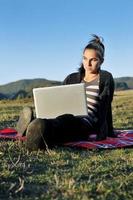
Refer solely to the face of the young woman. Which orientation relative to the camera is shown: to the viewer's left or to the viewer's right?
to the viewer's left

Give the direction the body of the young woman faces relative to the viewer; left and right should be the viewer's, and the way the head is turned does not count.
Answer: facing the viewer and to the left of the viewer
